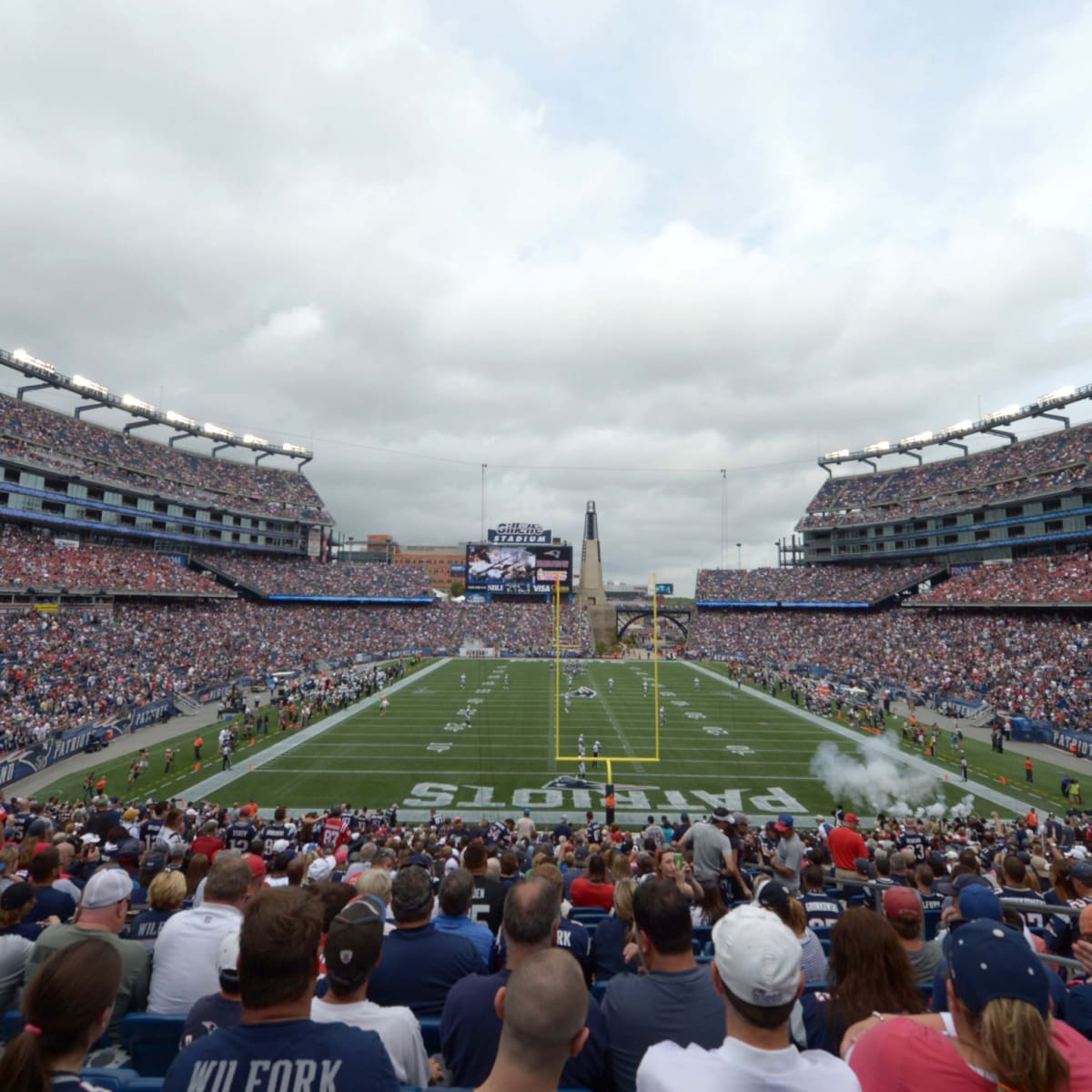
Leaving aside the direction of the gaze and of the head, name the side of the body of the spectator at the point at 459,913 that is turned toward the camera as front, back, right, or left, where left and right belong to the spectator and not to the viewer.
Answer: back

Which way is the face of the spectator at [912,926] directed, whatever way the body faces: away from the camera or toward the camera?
away from the camera

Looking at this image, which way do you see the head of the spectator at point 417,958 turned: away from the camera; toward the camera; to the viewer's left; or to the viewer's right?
away from the camera

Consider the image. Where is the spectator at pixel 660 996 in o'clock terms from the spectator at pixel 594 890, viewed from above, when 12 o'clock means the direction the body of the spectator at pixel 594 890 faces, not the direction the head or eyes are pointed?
the spectator at pixel 660 996 is roughly at 6 o'clock from the spectator at pixel 594 890.

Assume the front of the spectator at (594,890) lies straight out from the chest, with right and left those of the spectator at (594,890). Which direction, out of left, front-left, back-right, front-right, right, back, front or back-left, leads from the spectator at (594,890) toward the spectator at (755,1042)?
back

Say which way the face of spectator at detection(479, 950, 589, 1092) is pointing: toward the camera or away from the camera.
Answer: away from the camera

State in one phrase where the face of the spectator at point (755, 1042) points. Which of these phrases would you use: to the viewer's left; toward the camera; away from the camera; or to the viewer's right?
away from the camera

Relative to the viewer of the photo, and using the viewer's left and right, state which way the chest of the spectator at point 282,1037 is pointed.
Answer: facing away from the viewer
